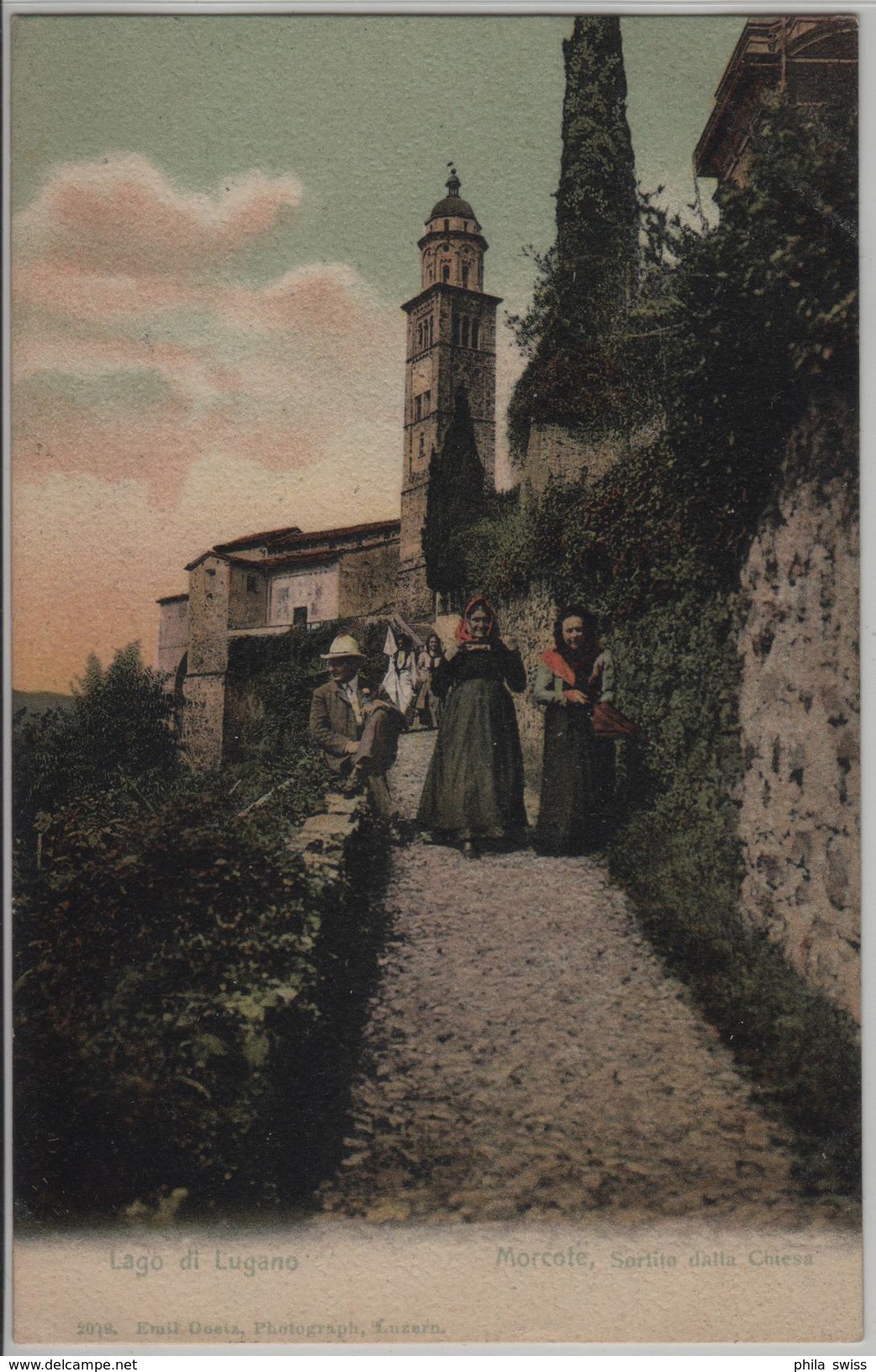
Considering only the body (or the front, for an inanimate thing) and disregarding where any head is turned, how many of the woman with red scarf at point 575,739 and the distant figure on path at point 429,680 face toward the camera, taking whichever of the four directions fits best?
2

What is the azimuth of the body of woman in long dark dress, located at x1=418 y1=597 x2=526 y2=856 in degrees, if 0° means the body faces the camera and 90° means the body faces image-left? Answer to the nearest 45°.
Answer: approximately 0°

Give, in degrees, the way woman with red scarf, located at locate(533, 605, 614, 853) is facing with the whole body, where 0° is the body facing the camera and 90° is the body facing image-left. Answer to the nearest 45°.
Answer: approximately 0°
